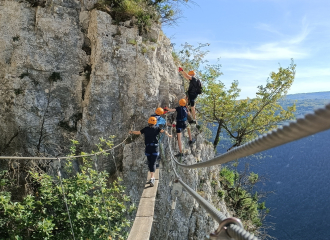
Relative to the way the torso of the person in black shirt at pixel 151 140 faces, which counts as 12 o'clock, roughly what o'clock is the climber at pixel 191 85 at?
The climber is roughly at 1 o'clock from the person in black shirt.

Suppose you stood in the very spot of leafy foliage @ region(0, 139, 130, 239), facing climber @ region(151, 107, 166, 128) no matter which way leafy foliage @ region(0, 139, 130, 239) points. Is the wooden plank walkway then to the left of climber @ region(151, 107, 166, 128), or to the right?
right

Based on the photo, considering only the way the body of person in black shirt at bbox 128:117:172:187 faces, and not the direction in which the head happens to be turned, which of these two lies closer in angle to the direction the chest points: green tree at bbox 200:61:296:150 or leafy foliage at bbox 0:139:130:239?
the green tree

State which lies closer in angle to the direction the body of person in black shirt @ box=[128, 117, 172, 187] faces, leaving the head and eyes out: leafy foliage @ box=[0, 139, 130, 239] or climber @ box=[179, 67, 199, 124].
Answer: the climber

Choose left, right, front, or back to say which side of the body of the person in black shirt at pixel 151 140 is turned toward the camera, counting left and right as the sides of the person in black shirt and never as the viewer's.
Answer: back

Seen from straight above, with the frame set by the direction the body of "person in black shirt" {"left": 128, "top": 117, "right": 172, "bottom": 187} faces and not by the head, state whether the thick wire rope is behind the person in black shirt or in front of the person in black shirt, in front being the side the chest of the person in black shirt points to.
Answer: behind

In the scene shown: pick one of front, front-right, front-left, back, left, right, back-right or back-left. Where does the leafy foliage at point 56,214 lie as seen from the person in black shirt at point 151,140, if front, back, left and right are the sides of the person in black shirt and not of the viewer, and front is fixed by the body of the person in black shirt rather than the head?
back-left

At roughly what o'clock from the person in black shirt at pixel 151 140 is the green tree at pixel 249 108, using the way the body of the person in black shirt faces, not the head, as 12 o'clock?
The green tree is roughly at 1 o'clock from the person in black shirt.
